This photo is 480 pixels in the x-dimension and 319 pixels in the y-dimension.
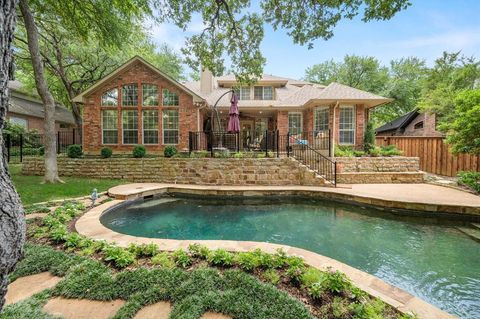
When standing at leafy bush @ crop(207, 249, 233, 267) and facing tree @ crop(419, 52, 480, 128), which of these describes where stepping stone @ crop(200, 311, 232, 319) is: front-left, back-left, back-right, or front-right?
back-right

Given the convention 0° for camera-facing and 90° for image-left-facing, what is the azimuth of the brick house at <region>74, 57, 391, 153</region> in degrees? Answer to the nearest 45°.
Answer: approximately 180°

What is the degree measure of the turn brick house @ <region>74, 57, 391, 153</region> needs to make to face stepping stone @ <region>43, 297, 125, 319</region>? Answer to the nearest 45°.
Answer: approximately 180°

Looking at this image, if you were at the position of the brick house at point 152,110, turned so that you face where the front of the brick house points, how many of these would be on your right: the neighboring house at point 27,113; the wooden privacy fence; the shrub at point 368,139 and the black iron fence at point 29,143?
2

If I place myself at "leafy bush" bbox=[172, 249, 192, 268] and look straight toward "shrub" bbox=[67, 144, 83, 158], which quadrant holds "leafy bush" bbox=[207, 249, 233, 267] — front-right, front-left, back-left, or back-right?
back-right

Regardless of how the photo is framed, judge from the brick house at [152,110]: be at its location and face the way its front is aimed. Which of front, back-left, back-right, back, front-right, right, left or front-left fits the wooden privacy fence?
right

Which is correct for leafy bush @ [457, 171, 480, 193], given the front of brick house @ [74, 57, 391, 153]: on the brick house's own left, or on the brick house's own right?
on the brick house's own right
